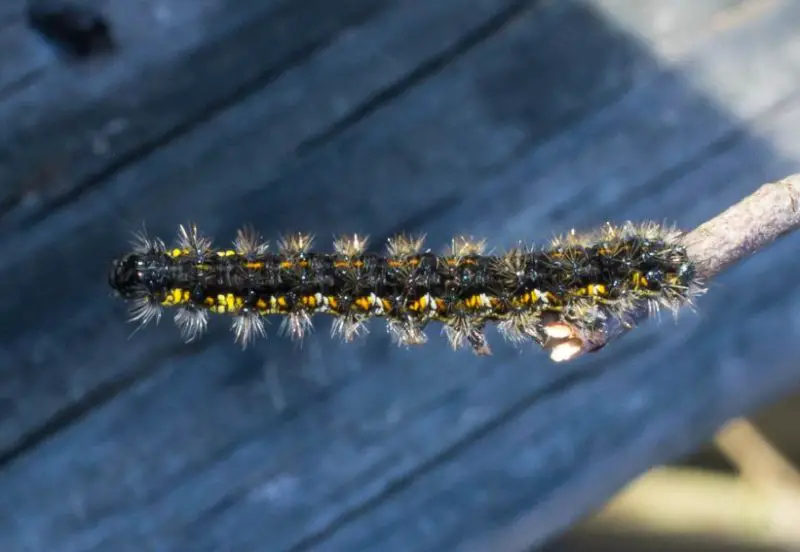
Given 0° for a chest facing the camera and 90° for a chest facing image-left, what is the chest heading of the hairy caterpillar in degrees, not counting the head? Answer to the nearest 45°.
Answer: approximately 90°
